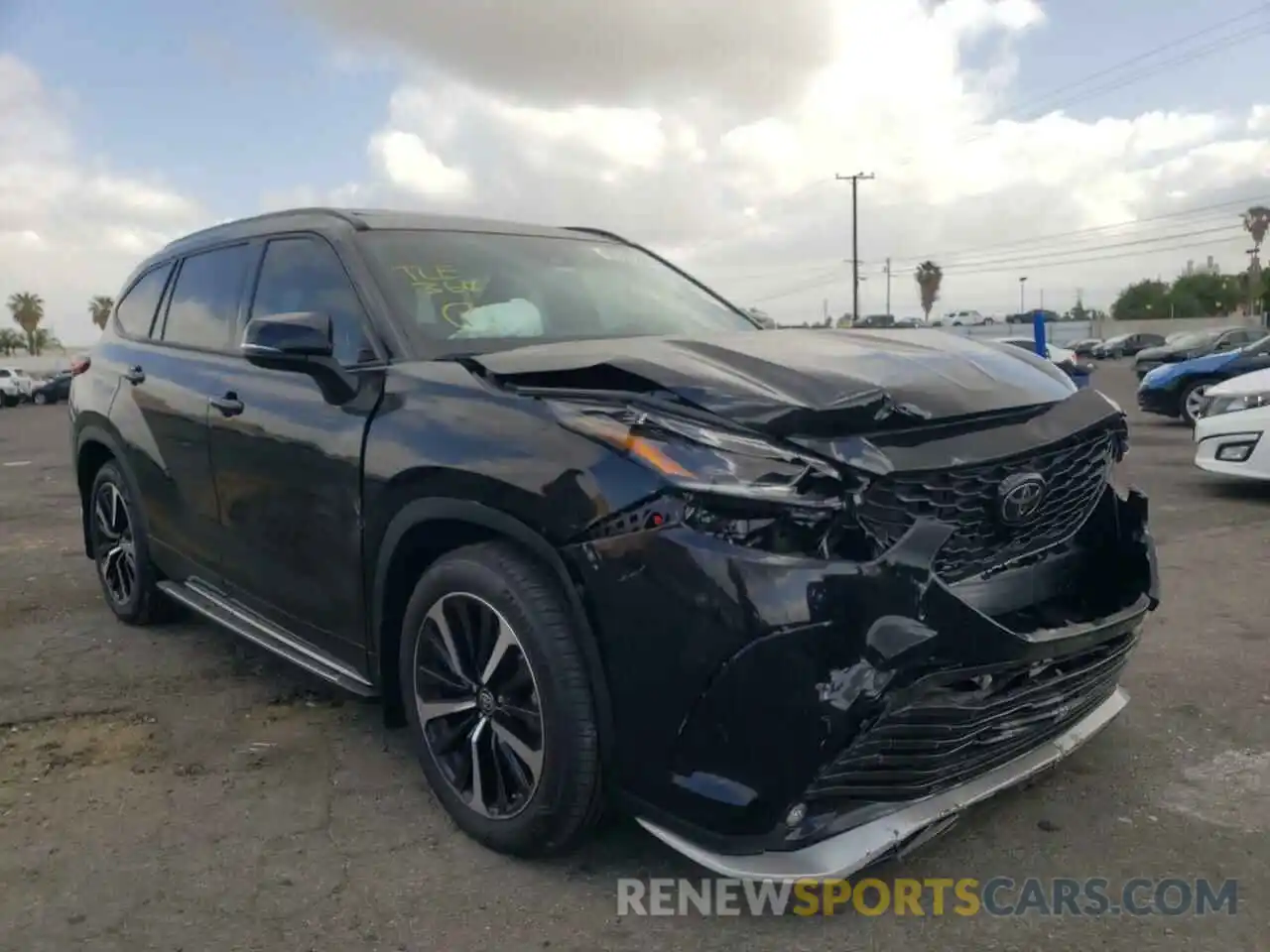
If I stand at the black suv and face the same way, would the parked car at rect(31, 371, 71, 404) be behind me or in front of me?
behind

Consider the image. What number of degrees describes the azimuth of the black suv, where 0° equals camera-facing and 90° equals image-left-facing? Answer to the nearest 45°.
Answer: approximately 315°

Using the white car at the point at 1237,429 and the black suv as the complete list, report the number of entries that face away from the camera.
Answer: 0

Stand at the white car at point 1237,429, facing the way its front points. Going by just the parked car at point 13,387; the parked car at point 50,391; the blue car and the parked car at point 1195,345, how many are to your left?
0

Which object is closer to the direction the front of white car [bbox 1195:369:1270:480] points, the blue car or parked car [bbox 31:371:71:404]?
the parked car

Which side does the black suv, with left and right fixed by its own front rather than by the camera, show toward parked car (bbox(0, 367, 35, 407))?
back

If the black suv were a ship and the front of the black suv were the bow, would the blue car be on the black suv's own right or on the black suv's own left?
on the black suv's own left

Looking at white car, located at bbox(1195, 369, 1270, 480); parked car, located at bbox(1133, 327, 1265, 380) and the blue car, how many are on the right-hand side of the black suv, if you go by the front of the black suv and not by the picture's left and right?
0

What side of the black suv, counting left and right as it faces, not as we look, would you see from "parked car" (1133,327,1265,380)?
left

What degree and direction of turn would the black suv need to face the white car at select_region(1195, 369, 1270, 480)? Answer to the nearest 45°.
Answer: approximately 90° to its left

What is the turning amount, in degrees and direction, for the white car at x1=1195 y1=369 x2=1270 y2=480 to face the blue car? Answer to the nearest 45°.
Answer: approximately 135° to its right

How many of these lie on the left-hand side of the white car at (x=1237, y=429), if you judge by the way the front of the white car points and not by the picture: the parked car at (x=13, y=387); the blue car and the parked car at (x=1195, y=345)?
0

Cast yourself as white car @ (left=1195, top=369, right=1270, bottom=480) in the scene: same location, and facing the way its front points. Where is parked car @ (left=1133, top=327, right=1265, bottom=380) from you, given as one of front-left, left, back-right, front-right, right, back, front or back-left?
back-right
